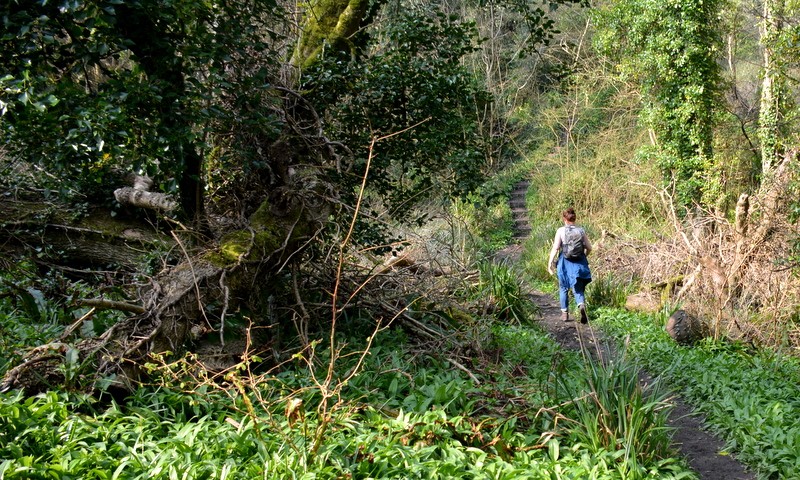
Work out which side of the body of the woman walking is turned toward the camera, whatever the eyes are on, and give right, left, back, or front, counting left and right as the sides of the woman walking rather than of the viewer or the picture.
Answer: back

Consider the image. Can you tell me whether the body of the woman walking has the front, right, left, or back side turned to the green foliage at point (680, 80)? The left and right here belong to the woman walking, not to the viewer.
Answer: front

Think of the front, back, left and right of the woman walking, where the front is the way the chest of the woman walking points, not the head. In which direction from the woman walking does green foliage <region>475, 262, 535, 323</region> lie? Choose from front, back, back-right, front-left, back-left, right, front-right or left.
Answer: left

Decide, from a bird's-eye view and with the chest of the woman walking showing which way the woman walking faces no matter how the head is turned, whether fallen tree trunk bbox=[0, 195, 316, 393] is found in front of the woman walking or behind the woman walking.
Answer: behind

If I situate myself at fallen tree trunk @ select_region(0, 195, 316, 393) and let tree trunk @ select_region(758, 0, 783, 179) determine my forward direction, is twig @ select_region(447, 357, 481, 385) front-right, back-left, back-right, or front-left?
front-right

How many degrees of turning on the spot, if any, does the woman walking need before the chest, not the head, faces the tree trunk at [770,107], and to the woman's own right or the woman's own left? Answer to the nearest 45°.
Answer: approximately 45° to the woman's own right

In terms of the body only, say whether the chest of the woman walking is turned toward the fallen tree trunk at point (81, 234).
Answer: no

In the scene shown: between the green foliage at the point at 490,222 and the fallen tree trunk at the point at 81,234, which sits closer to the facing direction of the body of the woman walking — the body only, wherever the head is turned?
the green foliage

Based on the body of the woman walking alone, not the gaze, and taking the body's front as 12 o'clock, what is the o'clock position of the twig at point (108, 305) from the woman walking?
The twig is roughly at 7 o'clock from the woman walking.
